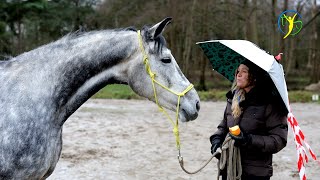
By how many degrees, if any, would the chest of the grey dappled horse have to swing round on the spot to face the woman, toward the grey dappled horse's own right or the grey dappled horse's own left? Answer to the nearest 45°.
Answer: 0° — it already faces them

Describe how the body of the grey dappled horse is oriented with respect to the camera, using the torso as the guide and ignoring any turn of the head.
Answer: to the viewer's right

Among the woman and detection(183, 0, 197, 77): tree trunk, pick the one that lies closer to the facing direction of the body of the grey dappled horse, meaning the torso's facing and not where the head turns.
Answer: the woman

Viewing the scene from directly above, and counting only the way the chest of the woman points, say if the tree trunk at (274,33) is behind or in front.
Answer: behind

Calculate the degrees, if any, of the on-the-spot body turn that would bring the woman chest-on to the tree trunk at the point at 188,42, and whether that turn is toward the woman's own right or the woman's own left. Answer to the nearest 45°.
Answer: approximately 135° to the woman's own right

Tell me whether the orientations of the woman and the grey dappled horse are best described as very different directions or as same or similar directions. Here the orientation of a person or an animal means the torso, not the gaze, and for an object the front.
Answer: very different directions

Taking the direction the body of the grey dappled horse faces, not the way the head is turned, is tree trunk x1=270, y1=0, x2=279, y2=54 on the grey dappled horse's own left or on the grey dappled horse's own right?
on the grey dappled horse's own left

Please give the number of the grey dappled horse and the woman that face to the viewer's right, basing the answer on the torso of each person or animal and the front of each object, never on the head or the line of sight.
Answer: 1

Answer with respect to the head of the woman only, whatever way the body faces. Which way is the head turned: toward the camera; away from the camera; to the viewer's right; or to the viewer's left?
to the viewer's left

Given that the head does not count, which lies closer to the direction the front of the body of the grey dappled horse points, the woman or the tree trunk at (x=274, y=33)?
the woman

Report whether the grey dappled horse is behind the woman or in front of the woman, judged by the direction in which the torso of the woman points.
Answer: in front

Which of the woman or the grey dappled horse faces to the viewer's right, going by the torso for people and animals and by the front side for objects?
the grey dappled horse

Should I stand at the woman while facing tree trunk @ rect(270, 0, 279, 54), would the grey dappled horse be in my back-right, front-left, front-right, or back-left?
back-left

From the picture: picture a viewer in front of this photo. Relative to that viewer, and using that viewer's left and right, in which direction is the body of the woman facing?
facing the viewer and to the left of the viewer

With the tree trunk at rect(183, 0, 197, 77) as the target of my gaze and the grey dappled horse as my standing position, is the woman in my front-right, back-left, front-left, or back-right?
front-right
